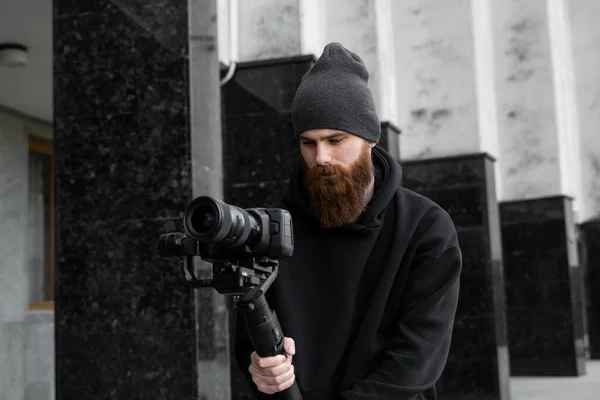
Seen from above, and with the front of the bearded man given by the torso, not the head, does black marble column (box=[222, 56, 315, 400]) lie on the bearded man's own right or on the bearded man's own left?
on the bearded man's own right

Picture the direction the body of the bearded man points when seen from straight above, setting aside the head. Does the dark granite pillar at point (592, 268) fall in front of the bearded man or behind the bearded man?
behind

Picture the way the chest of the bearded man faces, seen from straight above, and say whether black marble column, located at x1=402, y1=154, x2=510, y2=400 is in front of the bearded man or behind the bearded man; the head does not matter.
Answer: behind

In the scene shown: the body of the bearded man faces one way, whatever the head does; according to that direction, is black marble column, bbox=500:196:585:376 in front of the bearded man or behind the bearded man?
behind

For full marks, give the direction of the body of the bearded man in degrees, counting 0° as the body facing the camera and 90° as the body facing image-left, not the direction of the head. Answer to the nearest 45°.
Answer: approximately 45°

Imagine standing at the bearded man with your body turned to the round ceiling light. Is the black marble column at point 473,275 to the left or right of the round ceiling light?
right
